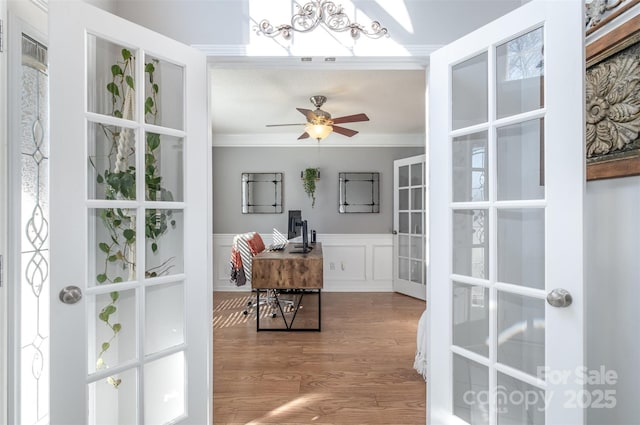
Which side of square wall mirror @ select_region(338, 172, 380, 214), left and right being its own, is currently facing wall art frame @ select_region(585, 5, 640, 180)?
front

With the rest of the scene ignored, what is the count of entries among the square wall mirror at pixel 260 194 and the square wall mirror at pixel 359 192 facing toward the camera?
2

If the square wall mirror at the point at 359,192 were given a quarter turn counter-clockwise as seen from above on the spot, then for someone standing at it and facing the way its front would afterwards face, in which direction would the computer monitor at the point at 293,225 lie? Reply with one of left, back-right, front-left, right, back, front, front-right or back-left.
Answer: back-right

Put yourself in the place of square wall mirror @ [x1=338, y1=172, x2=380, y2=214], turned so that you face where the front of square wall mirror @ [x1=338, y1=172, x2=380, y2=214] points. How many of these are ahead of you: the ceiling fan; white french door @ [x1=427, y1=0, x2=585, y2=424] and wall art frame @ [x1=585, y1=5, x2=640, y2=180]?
3

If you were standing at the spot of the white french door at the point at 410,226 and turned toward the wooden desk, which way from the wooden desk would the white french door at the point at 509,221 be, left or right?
left

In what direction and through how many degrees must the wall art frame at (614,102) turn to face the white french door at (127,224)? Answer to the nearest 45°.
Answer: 0° — it already faces it

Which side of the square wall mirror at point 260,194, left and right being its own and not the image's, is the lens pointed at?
front

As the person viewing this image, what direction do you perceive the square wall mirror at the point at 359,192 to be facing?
facing the viewer

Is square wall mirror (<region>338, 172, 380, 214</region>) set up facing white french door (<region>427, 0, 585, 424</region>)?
yes

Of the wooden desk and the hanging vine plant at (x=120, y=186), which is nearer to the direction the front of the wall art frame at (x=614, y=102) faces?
the hanging vine plant

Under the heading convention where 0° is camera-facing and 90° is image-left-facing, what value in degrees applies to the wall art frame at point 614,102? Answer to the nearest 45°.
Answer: approximately 45°

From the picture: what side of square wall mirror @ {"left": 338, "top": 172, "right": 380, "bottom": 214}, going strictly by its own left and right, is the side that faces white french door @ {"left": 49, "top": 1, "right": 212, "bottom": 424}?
front
